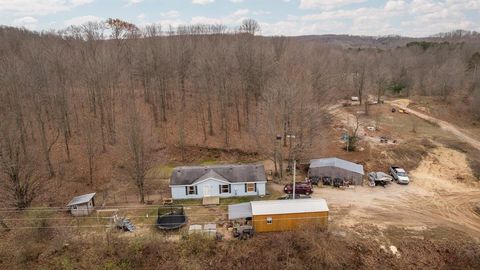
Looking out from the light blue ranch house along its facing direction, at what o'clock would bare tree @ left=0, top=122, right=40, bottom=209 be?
The bare tree is roughly at 3 o'clock from the light blue ranch house.

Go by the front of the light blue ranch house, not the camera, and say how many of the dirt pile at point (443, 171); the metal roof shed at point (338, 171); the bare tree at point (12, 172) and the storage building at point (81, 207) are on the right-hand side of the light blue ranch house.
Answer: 2

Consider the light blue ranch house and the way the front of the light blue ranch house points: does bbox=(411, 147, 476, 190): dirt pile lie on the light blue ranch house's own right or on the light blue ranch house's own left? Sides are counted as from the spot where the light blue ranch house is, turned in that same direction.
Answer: on the light blue ranch house's own left

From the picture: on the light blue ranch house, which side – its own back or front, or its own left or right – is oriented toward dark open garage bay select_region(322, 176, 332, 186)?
left

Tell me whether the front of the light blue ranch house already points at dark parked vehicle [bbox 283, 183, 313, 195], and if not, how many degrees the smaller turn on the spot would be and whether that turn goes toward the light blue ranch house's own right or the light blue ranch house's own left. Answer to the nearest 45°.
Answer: approximately 90° to the light blue ranch house's own left

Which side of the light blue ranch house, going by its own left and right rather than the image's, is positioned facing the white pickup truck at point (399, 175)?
left

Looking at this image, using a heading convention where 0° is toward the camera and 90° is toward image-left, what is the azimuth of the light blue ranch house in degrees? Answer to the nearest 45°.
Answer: approximately 0°

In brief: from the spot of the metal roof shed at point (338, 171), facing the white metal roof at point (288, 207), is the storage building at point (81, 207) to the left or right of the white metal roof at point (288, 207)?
right

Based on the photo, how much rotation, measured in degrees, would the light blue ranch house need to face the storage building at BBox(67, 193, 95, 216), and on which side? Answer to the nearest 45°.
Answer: approximately 90° to its right

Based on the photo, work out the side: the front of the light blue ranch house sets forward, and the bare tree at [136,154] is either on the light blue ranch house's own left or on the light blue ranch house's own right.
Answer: on the light blue ranch house's own right

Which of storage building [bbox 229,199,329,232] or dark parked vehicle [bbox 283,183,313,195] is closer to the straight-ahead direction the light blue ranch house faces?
the storage building
